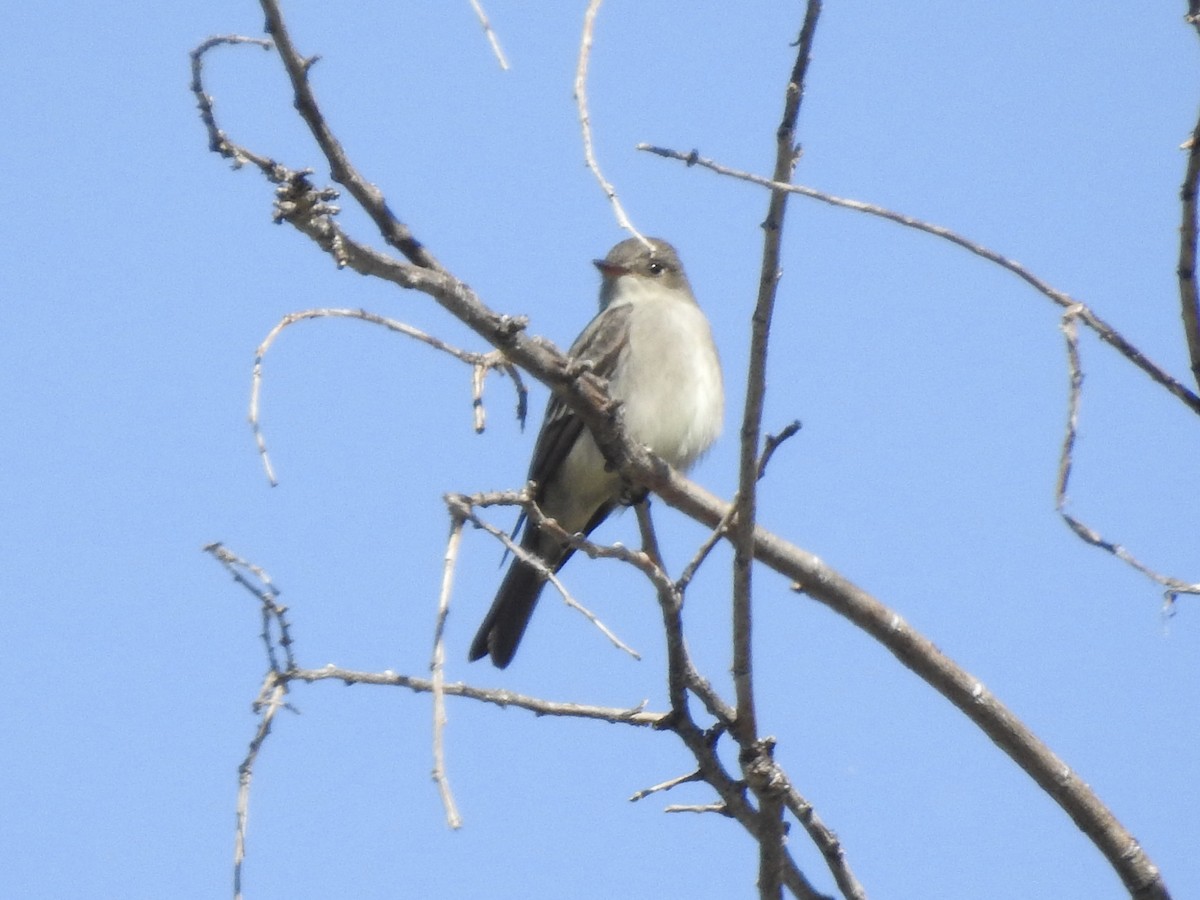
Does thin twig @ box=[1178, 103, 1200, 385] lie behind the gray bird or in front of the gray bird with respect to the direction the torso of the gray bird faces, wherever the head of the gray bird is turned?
in front

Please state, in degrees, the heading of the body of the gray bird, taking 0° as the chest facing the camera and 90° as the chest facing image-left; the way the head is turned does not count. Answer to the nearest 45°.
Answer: approximately 315°
